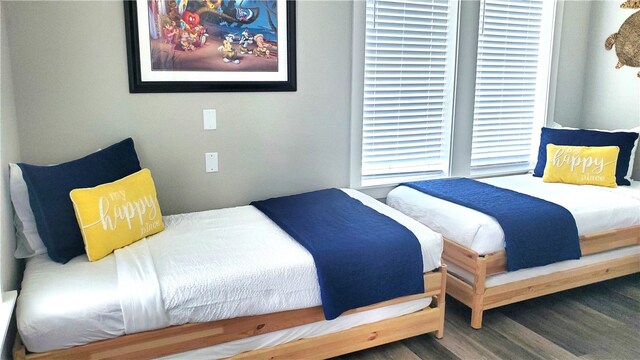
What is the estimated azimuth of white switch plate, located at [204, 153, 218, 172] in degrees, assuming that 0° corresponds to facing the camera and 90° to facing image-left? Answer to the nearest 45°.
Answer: approximately 0°

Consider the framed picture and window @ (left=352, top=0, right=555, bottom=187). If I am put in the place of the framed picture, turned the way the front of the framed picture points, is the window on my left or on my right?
on my left

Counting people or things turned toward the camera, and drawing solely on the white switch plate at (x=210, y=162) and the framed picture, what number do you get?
2

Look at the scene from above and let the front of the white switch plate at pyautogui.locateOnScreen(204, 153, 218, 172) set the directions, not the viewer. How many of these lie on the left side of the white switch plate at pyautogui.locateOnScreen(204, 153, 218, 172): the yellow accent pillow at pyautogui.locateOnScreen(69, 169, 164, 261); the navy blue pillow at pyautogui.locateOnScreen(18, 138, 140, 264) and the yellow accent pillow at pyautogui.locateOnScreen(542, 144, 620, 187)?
1

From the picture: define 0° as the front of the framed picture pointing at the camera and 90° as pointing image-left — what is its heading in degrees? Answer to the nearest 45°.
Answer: approximately 0°

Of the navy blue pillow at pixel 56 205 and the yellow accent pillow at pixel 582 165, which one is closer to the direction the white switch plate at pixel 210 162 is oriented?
the navy blue pillow

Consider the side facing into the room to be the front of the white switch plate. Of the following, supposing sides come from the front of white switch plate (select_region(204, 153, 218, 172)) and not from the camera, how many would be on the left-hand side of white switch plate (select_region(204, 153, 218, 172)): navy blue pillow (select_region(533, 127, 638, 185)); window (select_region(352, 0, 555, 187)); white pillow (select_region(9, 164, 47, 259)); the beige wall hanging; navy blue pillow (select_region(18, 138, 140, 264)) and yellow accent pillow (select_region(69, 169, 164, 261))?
3

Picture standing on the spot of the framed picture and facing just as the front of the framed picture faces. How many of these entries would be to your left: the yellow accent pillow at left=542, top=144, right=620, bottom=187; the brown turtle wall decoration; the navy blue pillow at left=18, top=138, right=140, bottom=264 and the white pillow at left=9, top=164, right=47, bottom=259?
2

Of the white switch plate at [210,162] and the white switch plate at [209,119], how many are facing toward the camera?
2

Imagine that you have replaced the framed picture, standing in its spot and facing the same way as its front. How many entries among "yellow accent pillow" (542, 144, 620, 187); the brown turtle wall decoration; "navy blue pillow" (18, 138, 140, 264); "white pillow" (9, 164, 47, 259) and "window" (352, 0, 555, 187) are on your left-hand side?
3

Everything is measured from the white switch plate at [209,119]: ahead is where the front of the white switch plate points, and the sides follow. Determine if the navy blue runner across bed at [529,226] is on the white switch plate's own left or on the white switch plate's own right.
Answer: on the white switch plate's own left
